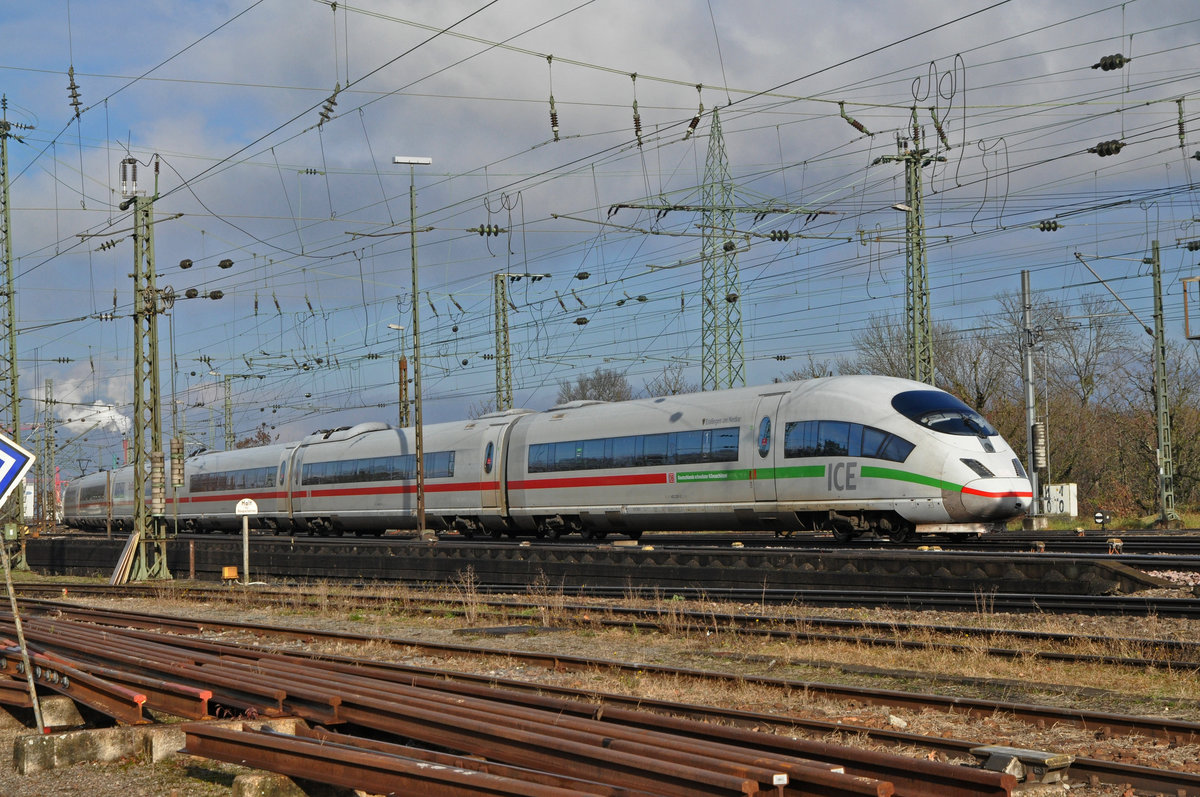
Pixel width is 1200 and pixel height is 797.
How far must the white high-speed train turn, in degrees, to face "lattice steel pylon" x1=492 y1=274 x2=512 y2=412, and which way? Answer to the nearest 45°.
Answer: approximately 135° to its left

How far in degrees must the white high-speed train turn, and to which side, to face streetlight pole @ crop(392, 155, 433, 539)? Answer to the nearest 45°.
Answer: approximately 180°

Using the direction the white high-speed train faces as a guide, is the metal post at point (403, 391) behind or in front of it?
behind

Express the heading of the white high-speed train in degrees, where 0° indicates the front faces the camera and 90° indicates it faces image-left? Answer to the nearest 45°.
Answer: approximately 315°

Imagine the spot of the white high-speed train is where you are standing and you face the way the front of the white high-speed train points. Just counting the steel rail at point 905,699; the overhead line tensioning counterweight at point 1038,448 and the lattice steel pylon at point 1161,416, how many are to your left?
2

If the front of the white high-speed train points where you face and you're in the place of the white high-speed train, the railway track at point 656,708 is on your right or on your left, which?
on your right

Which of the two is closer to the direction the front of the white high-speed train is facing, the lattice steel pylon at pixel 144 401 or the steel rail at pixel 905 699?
the steel rail

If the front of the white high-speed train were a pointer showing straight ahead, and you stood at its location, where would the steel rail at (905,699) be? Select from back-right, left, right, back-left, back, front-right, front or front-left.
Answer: front-right

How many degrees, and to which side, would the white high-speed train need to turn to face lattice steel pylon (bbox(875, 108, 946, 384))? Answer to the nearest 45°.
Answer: approximately 90° to its left
